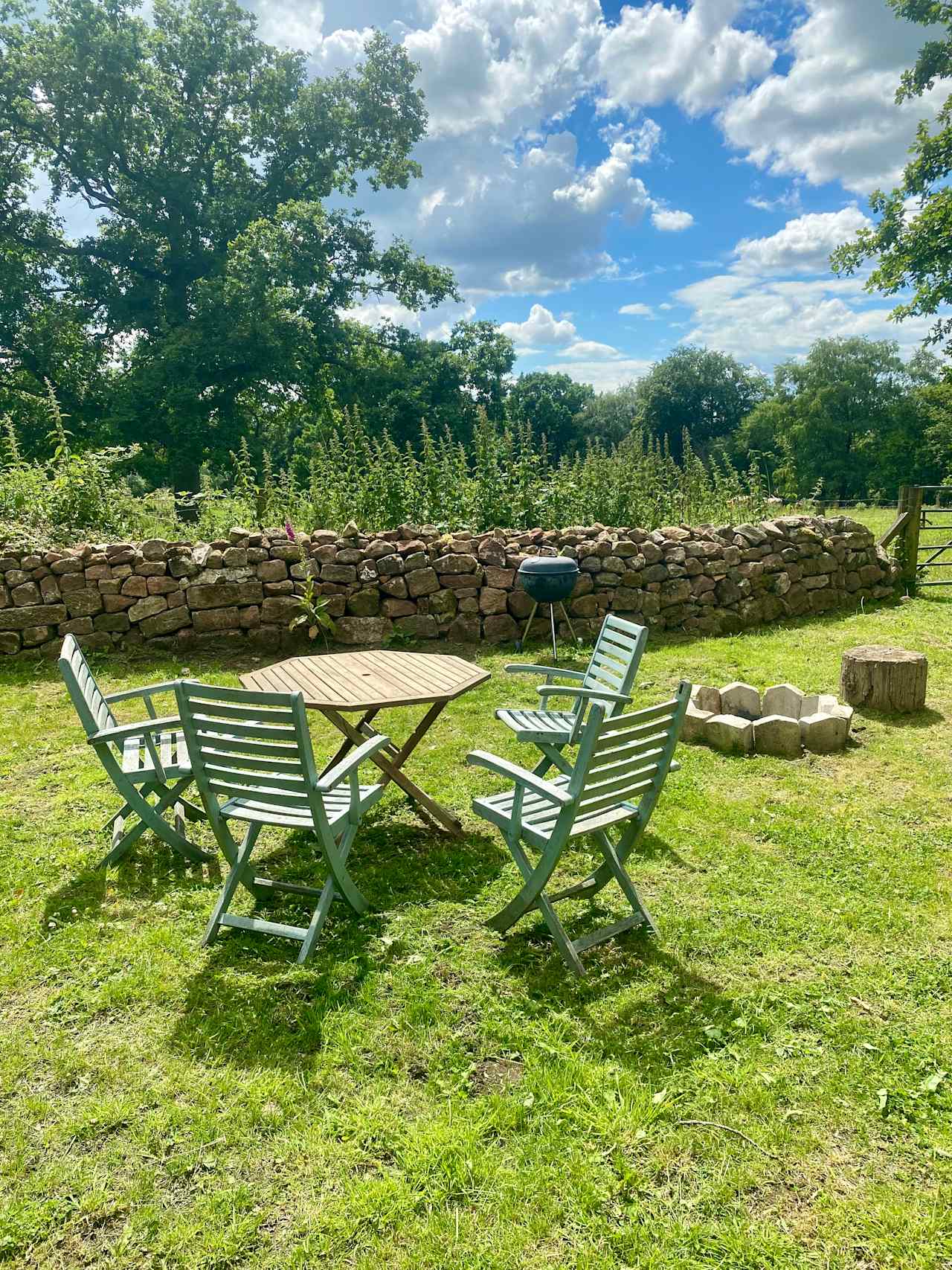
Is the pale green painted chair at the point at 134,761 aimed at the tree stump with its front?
yes

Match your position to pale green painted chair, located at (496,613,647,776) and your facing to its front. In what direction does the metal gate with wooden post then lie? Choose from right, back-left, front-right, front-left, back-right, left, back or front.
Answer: back

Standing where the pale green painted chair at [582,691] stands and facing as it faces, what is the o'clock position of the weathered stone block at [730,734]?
The weathered stone block is roughly at 6 o'clock from the pale green painted chair.

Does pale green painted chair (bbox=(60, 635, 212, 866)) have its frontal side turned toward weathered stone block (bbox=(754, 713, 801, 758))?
yes

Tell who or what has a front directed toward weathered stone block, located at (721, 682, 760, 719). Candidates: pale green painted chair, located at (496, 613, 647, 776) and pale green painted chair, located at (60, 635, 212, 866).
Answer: pale green painted chair, located at (60, 635, 212, 866)

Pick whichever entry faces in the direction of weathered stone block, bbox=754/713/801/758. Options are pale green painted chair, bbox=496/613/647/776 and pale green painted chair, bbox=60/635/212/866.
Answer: pale green painted chair, bbox=60/635/212/866

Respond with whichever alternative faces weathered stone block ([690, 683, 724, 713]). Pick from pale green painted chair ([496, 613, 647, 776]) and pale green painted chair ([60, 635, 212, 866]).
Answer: pale green painted chair ([60, 635, 212, 866])

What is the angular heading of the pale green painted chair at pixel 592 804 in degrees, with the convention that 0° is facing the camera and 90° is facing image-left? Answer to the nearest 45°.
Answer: approximately 135°

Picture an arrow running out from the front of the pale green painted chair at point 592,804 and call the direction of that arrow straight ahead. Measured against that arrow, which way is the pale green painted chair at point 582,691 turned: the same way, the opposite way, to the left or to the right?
to the left

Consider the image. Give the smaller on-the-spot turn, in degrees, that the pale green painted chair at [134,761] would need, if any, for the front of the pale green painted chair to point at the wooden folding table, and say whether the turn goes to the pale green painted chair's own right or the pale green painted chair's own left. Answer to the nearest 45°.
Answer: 0° — it already faces it

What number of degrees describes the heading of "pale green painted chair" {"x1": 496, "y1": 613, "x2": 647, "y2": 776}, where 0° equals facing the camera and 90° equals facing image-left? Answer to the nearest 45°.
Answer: approximately 45°

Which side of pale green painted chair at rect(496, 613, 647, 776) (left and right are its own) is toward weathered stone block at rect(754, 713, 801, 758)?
back

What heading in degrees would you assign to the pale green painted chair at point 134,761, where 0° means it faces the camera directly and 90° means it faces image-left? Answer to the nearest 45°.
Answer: approximately 270°

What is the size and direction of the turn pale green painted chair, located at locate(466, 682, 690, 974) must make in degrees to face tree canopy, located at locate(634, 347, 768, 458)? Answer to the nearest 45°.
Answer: approximately 45° to its right

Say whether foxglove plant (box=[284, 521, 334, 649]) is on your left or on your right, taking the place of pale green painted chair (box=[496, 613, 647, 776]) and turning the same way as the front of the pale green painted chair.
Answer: on your right

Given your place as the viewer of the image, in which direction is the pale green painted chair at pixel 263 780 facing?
facing away from the viewer and to the right of the viewer
